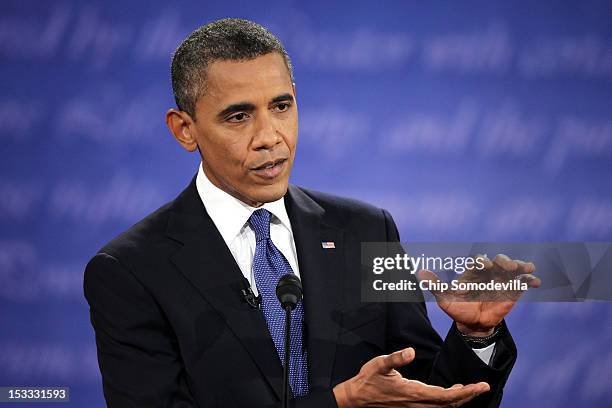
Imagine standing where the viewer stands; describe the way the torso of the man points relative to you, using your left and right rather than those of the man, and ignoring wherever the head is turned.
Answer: facing the viewer and to the right of the viewer
